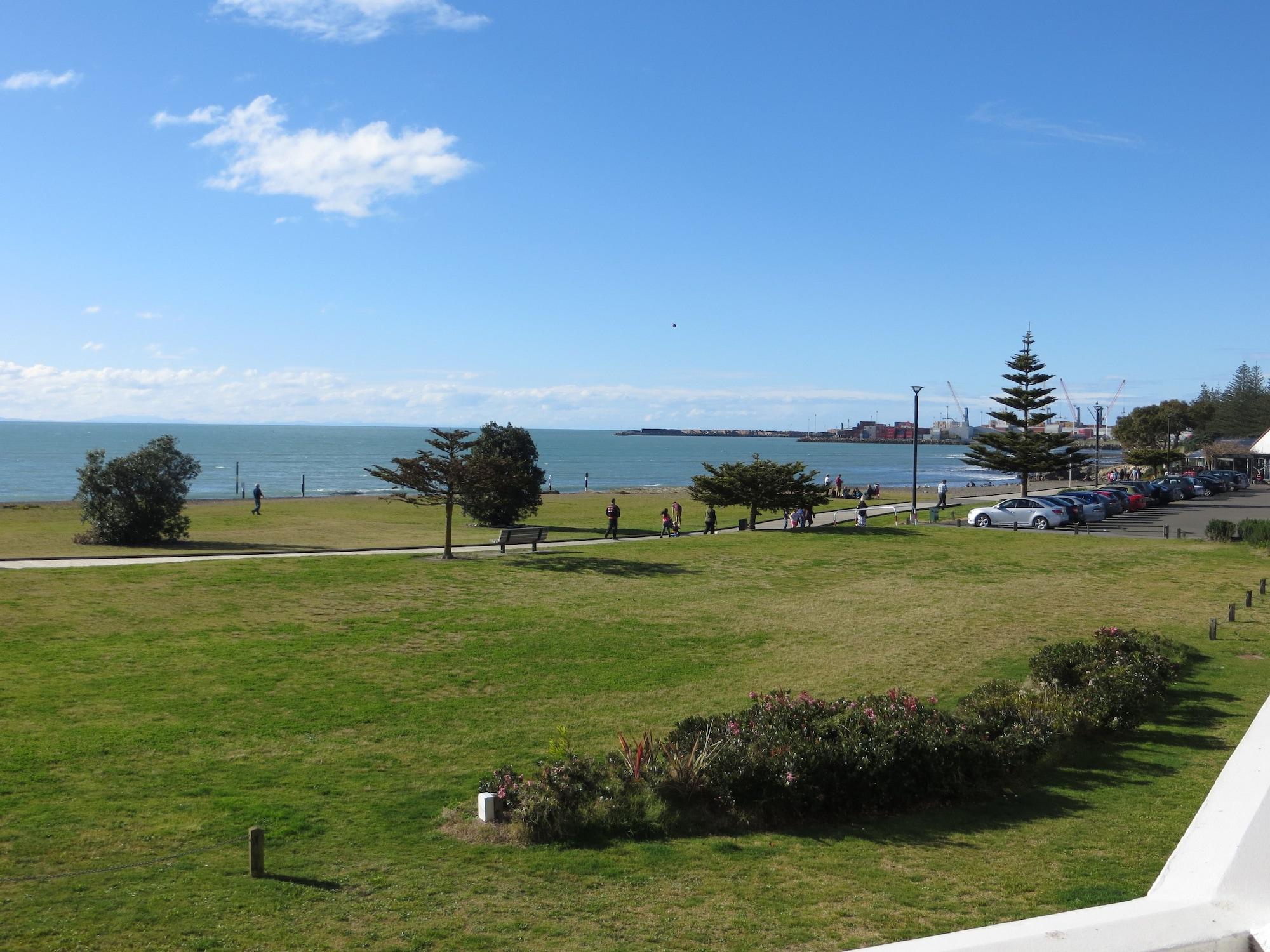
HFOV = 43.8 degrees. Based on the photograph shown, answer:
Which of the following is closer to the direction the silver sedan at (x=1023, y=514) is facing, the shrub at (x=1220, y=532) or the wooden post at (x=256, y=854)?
the wooden post

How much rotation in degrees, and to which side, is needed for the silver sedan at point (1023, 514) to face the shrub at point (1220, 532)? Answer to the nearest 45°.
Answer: approximately 135° to its left

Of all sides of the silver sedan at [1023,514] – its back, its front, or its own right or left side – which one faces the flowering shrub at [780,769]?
left

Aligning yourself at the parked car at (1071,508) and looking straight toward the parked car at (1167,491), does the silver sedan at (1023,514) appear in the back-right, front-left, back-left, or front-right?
back-left

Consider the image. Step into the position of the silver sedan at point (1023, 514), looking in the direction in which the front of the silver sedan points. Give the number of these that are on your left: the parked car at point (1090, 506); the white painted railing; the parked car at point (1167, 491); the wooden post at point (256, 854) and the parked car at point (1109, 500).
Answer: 2

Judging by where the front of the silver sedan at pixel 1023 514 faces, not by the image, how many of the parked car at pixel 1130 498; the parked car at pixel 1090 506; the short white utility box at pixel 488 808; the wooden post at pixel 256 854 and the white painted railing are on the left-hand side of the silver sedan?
3

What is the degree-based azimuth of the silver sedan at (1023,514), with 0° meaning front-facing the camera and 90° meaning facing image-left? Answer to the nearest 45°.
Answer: approximately 90°

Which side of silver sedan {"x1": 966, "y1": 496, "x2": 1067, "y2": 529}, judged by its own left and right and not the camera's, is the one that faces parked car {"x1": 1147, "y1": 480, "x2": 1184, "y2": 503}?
right

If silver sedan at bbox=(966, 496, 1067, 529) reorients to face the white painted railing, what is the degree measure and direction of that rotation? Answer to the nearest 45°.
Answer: approximately 90° to its left

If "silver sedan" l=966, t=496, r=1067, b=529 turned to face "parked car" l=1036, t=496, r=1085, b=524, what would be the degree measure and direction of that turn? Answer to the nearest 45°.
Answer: approximately 135° to its right

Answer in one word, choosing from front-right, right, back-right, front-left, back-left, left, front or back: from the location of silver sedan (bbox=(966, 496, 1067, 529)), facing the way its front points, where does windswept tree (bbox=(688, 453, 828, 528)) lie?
front-left
